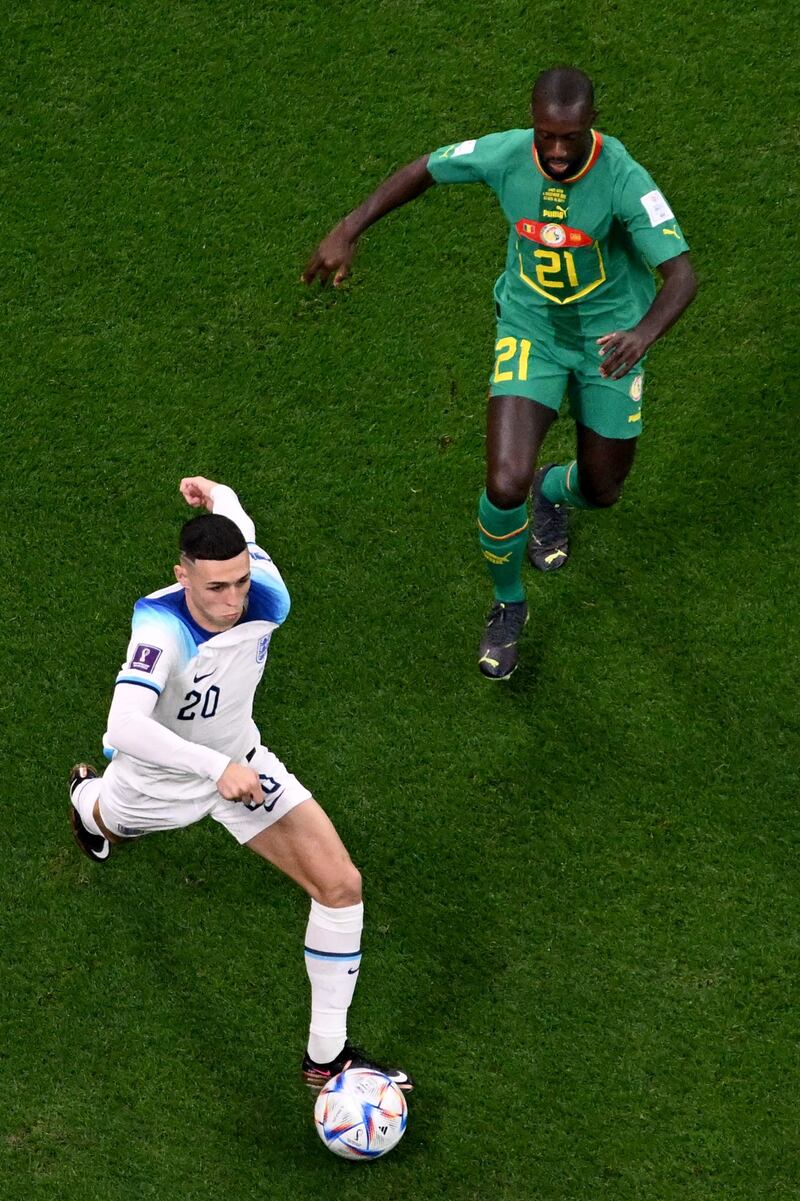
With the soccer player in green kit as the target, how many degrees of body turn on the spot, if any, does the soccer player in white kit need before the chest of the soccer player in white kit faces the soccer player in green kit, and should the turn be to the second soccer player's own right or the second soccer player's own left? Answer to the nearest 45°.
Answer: approximately 90° to the second soccer player's own left

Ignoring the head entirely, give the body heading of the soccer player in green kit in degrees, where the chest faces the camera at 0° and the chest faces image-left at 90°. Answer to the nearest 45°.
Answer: approximately 0°

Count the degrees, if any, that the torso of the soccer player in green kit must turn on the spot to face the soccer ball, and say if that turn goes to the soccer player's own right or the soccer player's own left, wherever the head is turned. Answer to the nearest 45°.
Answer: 0° — they already face it

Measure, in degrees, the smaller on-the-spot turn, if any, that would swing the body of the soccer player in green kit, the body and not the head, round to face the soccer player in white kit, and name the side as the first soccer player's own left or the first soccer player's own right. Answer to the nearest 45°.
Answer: approximately 45° to the first soccer player's own right

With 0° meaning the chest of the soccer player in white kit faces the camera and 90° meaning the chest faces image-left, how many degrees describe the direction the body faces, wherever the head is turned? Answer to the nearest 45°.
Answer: approximately 315°
